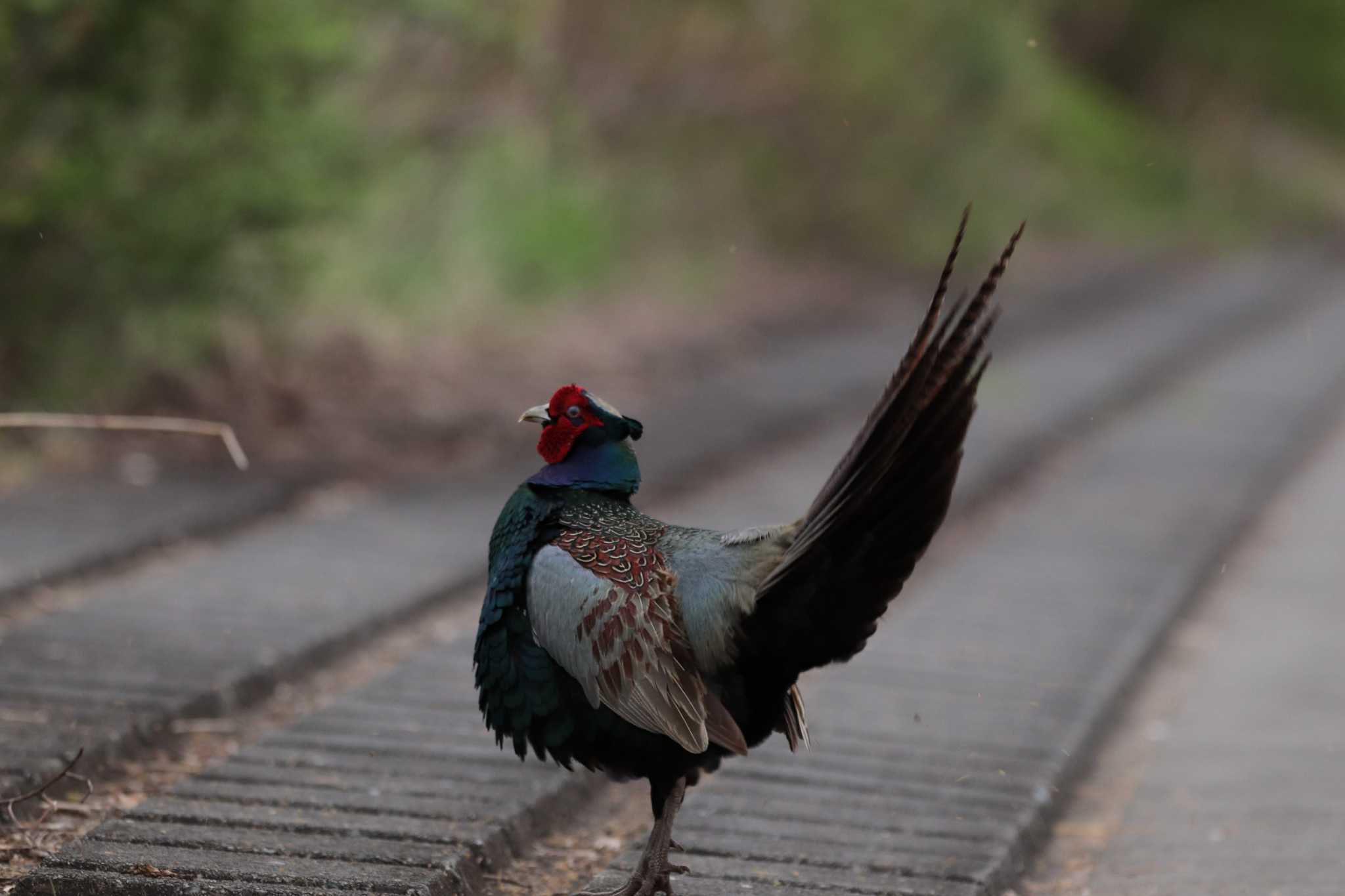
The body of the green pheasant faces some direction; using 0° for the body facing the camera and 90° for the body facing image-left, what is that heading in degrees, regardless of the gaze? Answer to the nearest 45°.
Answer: approximately 90°

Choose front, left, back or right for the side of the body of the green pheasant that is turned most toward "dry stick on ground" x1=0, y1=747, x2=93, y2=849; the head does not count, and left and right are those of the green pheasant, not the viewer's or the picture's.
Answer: front
